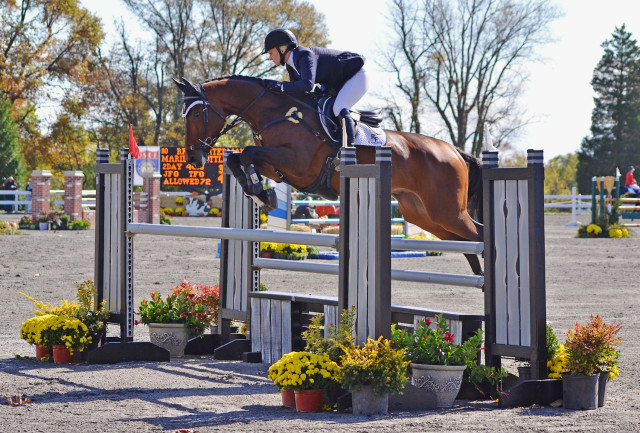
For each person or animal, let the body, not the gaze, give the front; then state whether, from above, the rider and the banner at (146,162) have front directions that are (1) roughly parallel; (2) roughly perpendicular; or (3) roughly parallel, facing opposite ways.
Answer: roughly perpendicular

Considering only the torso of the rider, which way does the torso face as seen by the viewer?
to the viewer's left

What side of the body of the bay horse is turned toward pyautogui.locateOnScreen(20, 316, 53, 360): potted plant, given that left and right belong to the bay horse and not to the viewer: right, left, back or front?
front

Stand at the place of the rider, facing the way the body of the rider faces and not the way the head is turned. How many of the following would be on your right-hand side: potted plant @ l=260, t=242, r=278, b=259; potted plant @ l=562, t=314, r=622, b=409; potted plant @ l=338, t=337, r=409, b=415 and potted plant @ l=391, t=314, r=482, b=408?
1

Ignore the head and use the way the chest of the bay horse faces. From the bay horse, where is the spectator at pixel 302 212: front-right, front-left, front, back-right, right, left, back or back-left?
right

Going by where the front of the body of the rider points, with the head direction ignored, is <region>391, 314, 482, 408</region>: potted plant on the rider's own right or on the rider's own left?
on the rider's own left

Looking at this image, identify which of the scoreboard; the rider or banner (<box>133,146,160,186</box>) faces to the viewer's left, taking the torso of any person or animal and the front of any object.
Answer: the rider

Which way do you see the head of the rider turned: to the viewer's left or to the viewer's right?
to the viewer's left

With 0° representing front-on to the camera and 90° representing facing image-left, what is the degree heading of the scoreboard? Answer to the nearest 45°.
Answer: approximately 0°

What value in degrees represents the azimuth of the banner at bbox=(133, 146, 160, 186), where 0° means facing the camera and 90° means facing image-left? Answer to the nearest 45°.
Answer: approximately 0°

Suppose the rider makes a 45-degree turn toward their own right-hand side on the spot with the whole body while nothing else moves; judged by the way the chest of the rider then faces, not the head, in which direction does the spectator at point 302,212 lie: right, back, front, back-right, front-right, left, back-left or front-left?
front-right

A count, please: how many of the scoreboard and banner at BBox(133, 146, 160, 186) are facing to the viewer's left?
0

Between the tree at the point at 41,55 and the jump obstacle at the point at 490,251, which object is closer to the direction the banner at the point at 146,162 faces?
the jump obstacle

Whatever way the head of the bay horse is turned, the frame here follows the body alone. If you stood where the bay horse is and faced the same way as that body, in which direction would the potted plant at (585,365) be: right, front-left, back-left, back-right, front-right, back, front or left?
back-left
